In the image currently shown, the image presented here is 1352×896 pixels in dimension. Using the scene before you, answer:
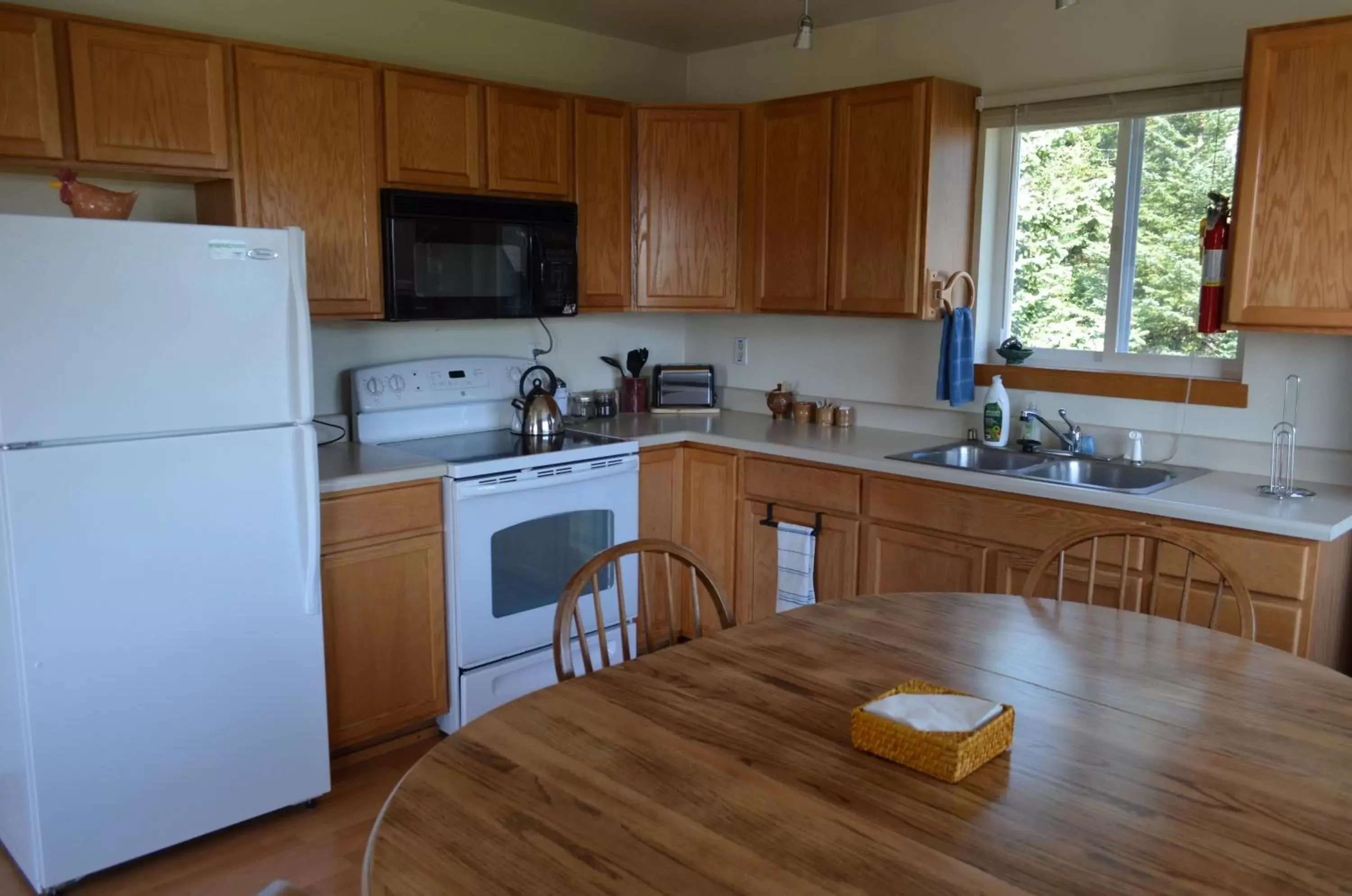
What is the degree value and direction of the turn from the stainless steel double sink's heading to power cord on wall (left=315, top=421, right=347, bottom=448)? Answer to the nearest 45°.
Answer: approximately 45° to its right

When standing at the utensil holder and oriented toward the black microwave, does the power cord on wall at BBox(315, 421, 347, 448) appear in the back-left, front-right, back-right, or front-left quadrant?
front-right

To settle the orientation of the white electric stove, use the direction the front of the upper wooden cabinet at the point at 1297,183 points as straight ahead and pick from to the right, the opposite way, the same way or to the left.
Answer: to the left

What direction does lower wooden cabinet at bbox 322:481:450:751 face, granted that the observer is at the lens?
facing the viewer and to the right of the viewer

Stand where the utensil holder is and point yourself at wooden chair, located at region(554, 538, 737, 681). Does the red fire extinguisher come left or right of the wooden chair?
left

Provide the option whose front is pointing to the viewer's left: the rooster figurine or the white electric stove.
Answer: the rooster figurine

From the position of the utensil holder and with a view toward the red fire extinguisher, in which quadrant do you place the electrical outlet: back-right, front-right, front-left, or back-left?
front-left

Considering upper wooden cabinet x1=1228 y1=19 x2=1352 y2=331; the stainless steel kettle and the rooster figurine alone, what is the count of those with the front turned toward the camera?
1

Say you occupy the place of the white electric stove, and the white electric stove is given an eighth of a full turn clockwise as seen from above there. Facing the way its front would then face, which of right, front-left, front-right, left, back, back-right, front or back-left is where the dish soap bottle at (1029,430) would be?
left

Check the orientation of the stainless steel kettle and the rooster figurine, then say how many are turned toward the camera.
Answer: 0

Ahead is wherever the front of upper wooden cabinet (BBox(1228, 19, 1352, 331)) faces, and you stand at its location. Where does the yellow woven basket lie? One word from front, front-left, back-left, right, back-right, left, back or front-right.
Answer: front

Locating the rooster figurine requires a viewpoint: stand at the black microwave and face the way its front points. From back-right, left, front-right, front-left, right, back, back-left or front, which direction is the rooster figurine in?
right

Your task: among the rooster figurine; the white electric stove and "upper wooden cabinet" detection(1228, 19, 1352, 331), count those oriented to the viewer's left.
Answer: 1

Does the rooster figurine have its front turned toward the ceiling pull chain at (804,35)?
no

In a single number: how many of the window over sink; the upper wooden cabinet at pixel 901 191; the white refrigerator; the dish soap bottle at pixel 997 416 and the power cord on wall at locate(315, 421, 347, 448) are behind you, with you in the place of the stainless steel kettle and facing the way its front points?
3

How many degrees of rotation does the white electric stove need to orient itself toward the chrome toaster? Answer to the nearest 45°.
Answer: approximately 90° to its left

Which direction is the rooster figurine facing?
to the viewer's left

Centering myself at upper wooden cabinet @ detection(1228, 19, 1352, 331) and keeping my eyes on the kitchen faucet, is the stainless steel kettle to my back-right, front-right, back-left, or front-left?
front-left

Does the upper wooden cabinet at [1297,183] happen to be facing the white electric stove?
no
